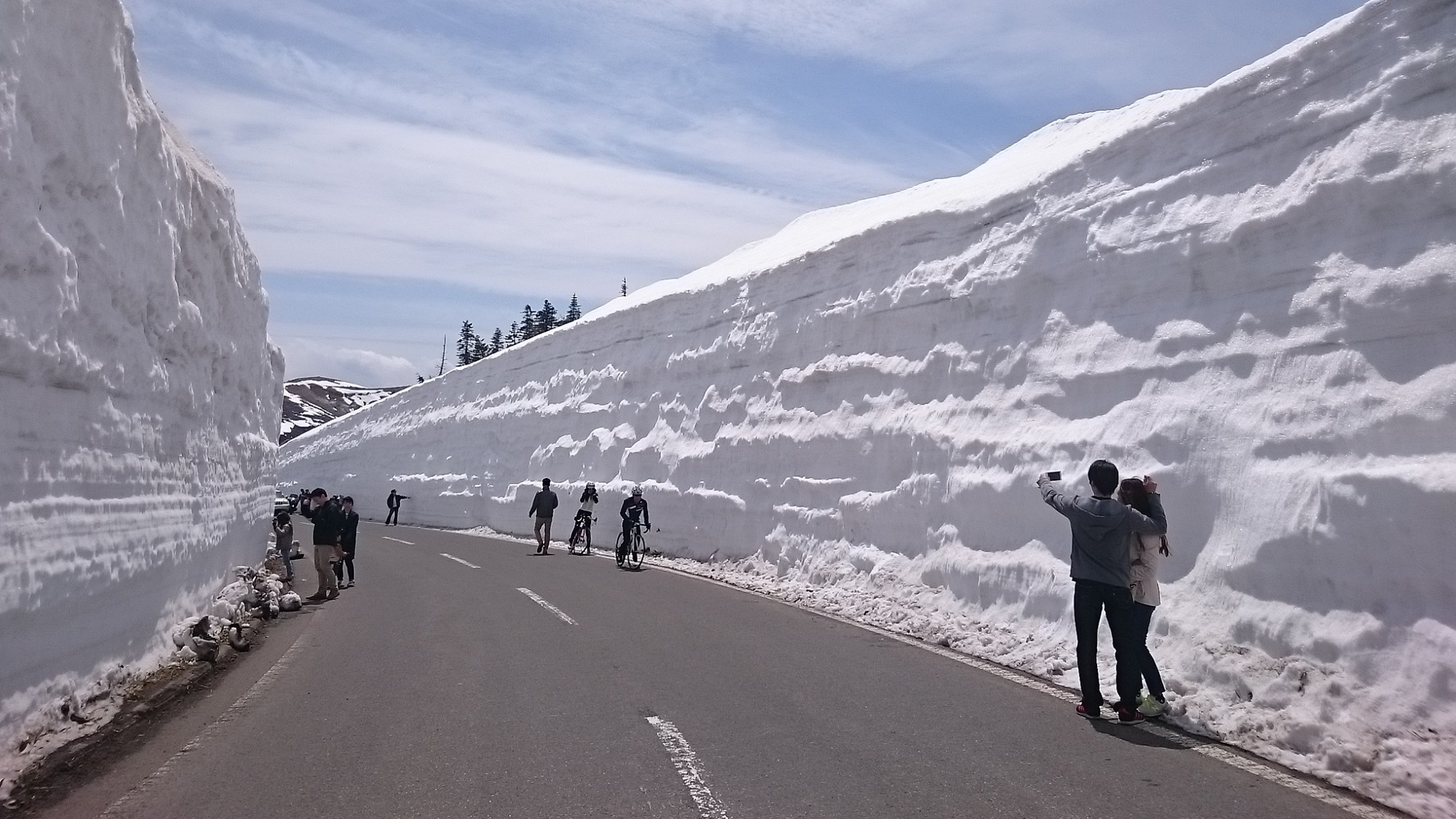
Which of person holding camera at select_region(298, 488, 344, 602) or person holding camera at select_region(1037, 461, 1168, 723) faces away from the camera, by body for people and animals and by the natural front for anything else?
person holding camera at select_region(1037, 461, 1168, 723)

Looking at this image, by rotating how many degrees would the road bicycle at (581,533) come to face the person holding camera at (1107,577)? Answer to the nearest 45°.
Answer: approximately 45° to its left

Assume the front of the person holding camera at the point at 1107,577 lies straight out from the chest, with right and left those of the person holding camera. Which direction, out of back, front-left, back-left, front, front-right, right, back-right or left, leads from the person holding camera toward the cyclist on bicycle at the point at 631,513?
front-left

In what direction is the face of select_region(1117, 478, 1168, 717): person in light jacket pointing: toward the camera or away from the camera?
away from the camera

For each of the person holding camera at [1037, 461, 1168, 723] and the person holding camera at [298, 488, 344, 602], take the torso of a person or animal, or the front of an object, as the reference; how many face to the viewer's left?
1

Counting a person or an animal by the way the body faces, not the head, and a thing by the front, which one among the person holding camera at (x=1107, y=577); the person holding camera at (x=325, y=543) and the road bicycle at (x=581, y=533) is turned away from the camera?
the person holding camera at (x=1107, y=577)

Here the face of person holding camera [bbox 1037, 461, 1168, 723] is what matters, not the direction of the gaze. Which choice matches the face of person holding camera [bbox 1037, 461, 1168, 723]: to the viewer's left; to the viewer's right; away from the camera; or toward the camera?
away from the camera

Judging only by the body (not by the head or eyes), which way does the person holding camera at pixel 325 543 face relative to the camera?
to the viewer's left

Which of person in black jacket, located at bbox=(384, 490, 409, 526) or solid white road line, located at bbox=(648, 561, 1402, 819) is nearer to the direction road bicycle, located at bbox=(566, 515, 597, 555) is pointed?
the solid white road line

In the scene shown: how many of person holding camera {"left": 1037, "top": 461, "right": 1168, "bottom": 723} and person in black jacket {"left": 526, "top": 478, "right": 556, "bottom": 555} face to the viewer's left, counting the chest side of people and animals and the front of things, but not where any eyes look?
0

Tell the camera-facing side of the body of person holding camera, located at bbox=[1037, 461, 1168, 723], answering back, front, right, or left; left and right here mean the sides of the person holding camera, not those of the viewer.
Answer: back

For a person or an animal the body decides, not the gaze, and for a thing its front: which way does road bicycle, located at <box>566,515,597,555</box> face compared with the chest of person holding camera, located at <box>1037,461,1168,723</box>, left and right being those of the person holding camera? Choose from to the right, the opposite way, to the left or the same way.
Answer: the opposite way

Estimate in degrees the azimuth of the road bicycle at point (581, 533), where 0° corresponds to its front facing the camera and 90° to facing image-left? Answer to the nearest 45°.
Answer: approximately 45°
